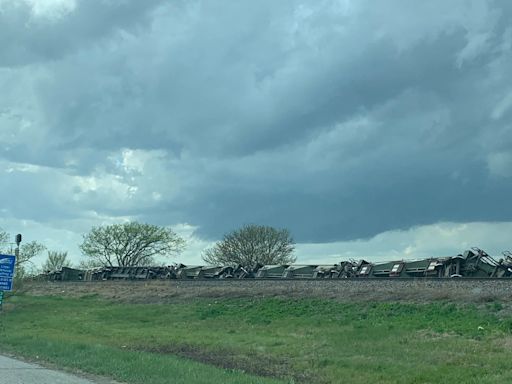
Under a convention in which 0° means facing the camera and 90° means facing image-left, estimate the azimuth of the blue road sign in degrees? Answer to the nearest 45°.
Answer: approximately 0°
